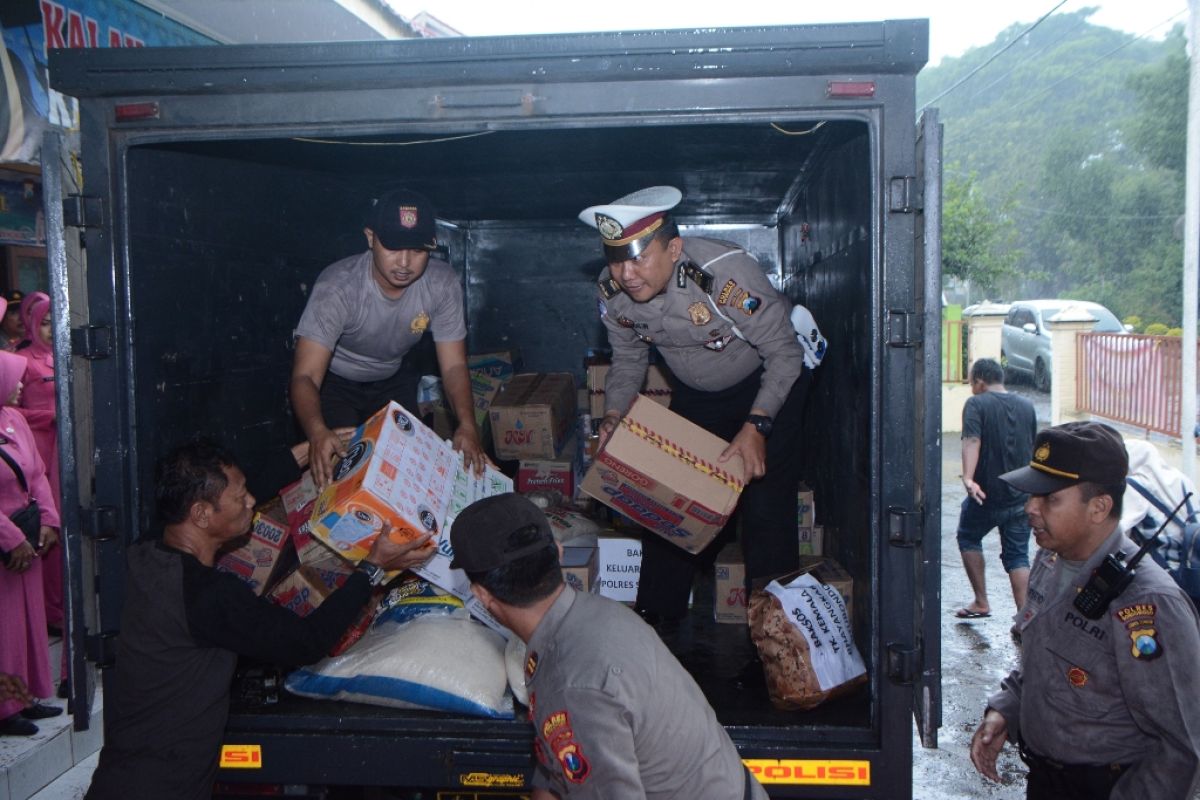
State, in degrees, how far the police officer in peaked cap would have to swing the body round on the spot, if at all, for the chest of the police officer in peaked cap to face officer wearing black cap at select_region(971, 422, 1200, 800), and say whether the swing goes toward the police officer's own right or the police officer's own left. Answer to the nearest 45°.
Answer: approximately 90° to the police officer's own left

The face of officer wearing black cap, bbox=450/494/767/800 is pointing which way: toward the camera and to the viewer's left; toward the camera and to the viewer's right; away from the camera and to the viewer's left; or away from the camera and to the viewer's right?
away from the camera and to the viewer's left

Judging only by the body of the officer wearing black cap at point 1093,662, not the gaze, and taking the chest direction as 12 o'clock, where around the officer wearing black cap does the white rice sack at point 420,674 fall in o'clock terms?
The white rice sack is roughly at 1 o'clock from the officer wearing black cap.

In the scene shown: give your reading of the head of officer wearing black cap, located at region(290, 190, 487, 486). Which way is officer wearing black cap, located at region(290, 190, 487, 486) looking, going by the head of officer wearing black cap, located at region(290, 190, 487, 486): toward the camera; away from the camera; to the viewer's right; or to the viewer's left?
toward the camera

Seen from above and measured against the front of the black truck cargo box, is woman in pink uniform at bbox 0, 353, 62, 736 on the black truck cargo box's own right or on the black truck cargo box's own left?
on the black truck cargo box's own left

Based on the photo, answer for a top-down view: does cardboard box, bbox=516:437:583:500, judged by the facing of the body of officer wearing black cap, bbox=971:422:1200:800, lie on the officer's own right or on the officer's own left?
on the officer's own right

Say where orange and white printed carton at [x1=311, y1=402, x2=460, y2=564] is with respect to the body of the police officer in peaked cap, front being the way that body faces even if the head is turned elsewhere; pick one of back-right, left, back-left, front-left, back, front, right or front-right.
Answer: front

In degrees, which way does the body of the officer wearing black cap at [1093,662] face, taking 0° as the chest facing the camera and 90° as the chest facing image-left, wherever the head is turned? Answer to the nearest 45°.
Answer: approximately 45°

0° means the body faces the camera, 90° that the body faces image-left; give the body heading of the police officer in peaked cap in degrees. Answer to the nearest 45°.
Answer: approximately 45°

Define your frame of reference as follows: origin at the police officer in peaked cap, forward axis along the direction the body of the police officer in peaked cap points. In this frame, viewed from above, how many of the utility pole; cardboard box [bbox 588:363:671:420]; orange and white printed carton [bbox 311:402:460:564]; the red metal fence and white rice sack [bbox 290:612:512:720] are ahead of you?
2

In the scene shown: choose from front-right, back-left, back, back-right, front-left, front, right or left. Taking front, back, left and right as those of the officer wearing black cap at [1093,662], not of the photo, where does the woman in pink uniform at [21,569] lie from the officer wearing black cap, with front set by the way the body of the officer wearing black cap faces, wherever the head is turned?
front-right

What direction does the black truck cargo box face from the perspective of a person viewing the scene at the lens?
facing away from the viewer

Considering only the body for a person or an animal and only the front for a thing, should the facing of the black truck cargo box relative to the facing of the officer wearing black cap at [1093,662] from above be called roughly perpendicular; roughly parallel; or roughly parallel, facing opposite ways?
roughly perpendicular

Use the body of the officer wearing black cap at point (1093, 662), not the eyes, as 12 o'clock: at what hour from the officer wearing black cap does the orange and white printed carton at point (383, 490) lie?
The orange and white printed carton is roughly at 1 o'clock from the officer wearing black cap.

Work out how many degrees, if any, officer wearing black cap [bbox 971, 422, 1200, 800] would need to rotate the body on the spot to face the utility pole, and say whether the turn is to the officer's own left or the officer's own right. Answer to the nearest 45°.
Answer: approximately 135° to the officer's own right
